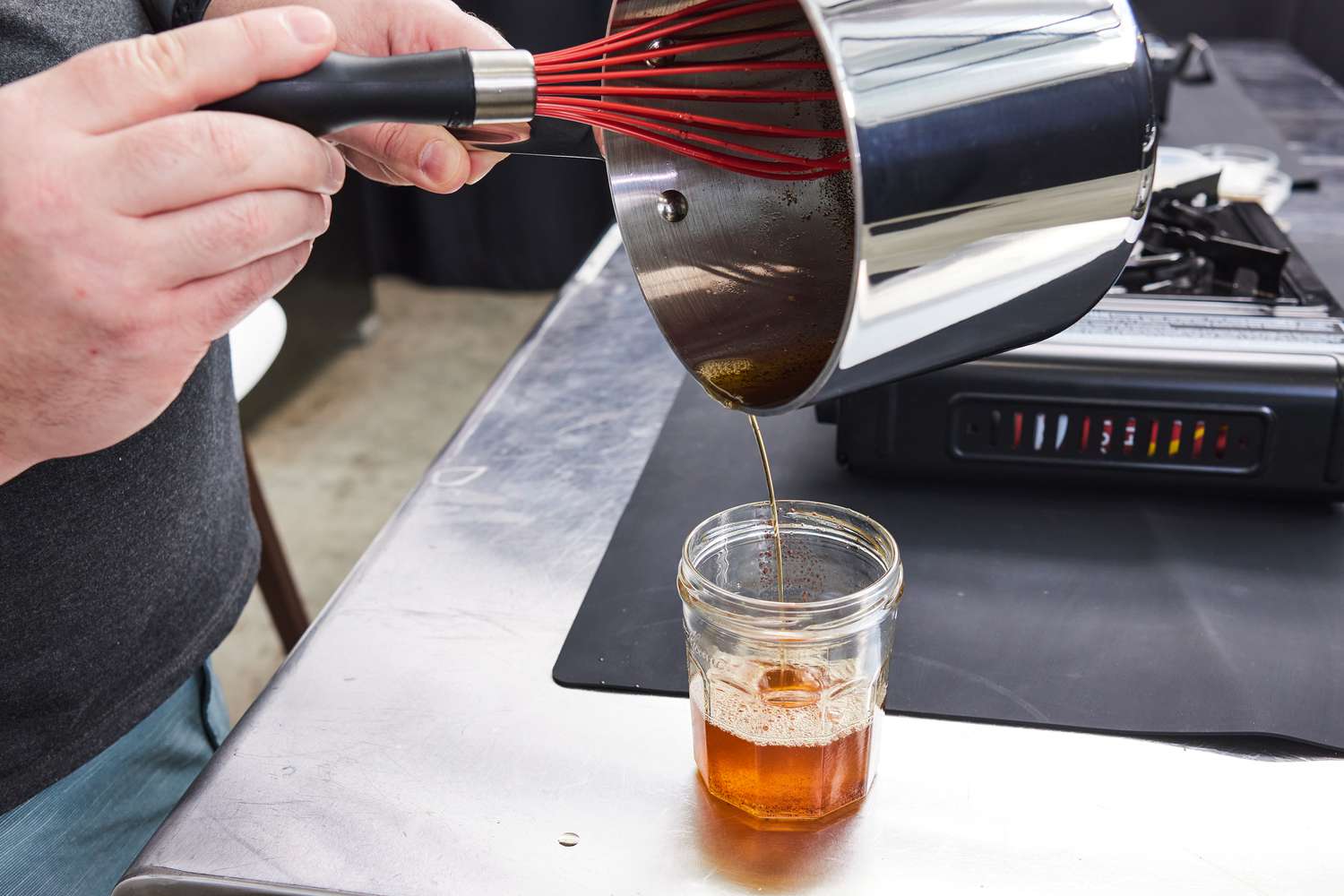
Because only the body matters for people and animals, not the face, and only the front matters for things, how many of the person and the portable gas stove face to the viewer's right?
1

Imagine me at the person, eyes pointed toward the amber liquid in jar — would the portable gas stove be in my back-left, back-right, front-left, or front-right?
front-left

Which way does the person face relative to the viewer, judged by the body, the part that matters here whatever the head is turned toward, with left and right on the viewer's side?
facing to the right of the viewer
